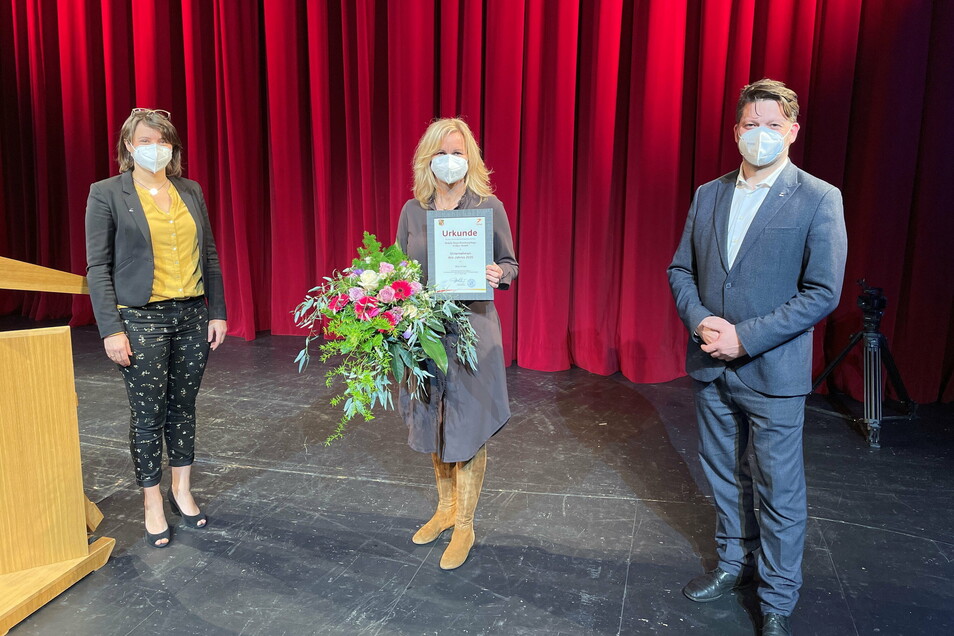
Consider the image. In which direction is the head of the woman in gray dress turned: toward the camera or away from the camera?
toward the camera

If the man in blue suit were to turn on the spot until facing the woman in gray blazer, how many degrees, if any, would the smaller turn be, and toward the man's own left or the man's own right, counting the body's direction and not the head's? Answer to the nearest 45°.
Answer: approximately 45° to the man's own right

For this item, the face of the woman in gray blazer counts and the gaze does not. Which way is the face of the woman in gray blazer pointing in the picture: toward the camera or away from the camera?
toward the camera

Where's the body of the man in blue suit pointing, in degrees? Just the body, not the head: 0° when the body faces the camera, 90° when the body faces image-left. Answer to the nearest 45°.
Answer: approximately 45°

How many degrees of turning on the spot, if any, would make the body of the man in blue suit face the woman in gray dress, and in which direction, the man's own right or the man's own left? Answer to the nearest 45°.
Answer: approximately 45° to the man's own right

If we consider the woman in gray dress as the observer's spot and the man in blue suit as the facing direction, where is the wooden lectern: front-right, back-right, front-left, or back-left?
back-right

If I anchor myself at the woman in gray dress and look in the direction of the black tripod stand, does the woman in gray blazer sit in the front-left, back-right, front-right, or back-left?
back-left

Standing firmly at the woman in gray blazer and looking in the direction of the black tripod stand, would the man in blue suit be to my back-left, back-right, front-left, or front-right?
front-right

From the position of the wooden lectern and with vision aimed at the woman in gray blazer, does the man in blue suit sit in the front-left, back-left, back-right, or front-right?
front-right
